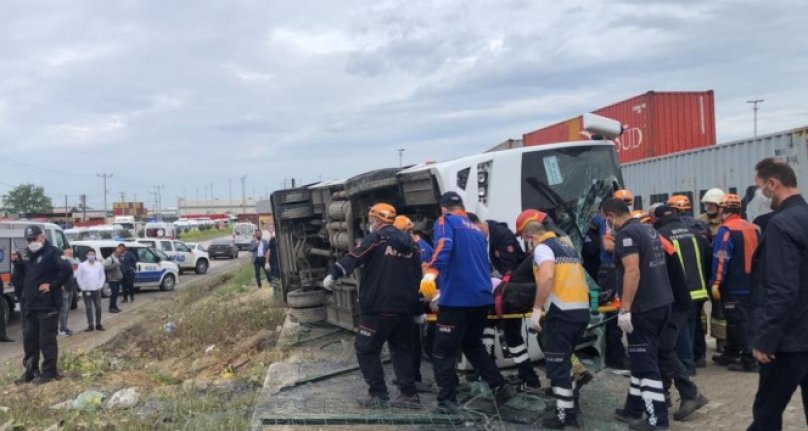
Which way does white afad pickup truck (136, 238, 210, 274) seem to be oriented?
to the viewer's right

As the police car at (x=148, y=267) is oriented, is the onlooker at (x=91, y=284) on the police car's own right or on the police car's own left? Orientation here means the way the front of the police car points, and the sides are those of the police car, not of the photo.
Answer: on the police car's own right

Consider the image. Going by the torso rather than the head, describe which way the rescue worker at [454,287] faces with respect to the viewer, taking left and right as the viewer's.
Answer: facing away from the viewer and to the left of the viewer

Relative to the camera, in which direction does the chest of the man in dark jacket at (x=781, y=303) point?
to the viewer's left

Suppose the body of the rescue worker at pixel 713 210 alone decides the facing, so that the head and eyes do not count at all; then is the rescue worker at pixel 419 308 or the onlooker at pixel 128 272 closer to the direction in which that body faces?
the rescue worker

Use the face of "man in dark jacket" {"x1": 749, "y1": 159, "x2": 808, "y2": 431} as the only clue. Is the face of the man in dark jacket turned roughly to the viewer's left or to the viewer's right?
to the viewer's left

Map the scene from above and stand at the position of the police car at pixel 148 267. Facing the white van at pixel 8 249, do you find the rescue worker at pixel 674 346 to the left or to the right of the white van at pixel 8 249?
left

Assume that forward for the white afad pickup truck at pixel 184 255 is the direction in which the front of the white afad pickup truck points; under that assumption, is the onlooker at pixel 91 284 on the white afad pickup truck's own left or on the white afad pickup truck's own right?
on the white afad pickup truck's own right

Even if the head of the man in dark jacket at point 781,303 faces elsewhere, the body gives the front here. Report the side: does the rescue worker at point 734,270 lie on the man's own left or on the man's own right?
on the man's own right
